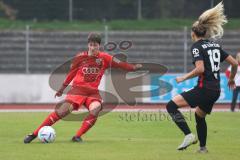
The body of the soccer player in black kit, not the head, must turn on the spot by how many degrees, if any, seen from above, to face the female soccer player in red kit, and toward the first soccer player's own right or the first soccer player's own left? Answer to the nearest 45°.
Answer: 0° — they already face them

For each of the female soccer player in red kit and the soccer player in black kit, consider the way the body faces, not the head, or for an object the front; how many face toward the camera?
1

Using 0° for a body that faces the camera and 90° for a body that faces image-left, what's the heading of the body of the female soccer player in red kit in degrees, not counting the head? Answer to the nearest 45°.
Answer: approximately 0°

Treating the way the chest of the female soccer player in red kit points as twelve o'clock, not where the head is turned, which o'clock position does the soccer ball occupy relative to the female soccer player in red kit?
The soccer ball is roughly at 2 o'clock from the female soccer player in red kit.

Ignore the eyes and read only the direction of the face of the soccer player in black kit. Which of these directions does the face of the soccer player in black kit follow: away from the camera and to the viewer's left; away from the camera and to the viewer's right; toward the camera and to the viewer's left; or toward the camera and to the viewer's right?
away from the camera and to the viewer's left

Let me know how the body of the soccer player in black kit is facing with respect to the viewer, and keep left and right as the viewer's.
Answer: facing away from the viewer and to the left of the viewer
